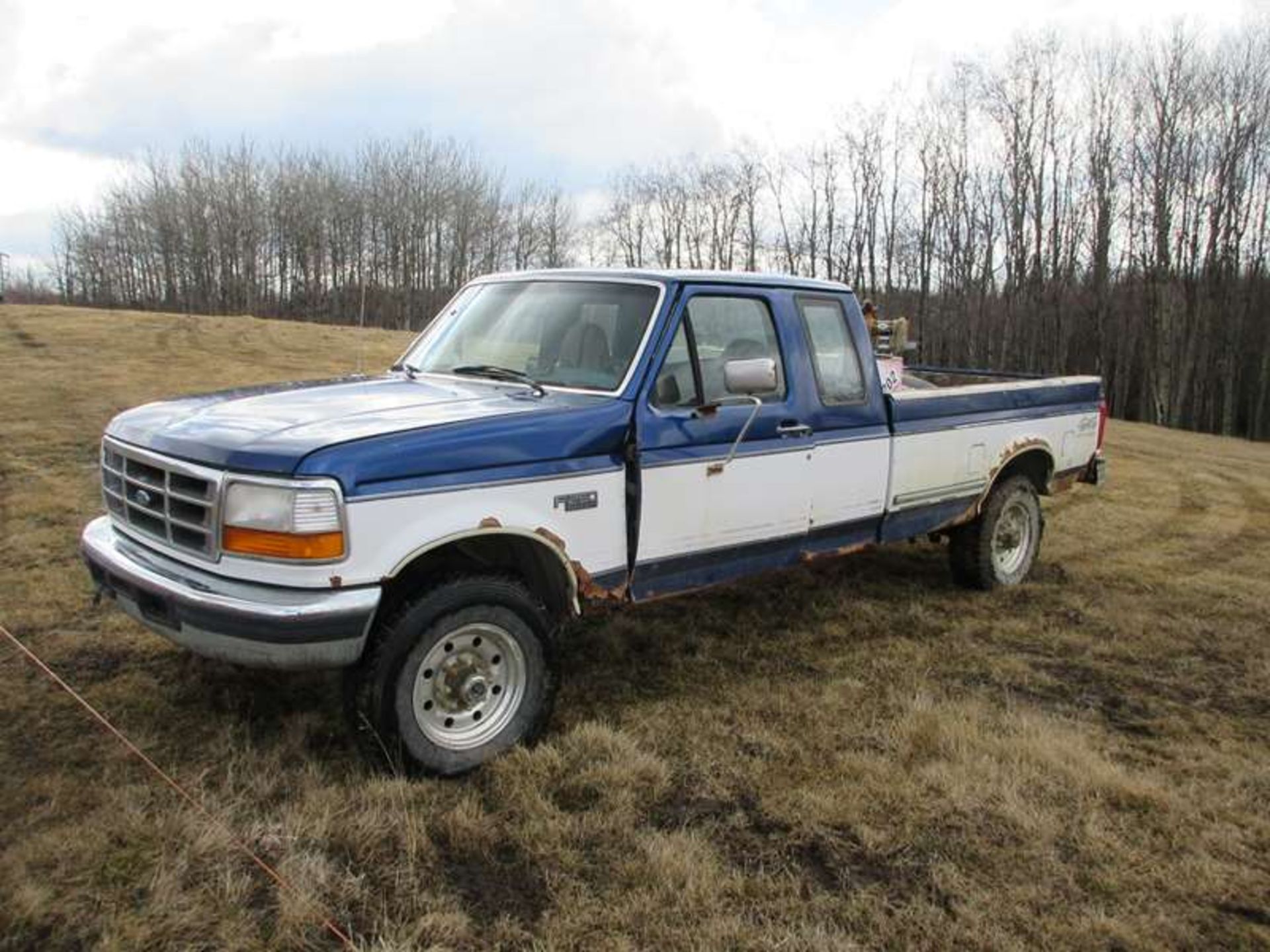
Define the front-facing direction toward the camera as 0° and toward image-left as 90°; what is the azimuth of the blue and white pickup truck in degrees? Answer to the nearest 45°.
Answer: approximately 45°
